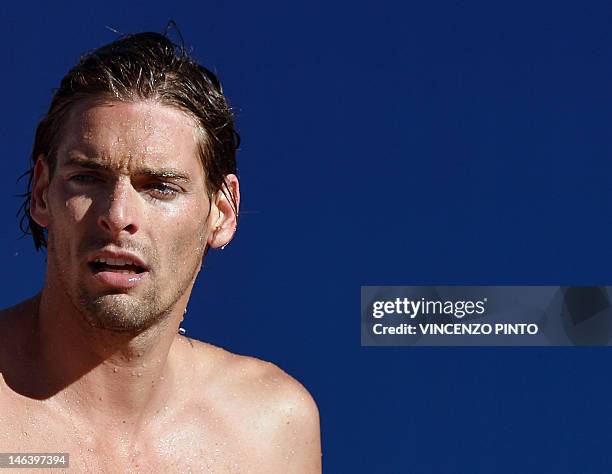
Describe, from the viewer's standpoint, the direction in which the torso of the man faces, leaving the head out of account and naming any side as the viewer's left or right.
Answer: facing the viewer
